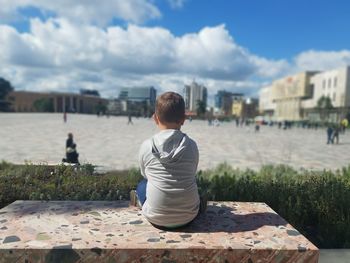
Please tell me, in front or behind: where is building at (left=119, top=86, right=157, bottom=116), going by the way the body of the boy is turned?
in front

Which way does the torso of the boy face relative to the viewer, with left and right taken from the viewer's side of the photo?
facing away from the viewer

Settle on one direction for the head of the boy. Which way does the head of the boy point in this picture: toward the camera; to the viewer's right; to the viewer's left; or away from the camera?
away from the camera
